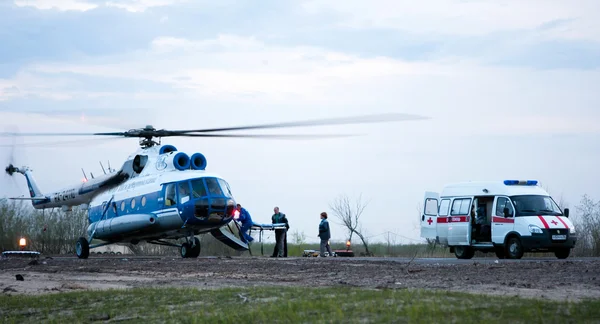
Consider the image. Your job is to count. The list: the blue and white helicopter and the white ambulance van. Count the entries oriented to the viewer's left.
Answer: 0

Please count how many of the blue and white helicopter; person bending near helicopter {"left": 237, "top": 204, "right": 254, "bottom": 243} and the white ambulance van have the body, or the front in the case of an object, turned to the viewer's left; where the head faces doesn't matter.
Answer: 1

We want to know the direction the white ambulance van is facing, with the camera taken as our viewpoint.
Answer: facing the viewer and to the right of the viewer

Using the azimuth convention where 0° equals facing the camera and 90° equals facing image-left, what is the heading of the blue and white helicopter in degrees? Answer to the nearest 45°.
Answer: approximately 315°

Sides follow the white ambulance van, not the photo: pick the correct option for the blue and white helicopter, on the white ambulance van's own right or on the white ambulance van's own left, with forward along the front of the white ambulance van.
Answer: on the white ambulance van's own right

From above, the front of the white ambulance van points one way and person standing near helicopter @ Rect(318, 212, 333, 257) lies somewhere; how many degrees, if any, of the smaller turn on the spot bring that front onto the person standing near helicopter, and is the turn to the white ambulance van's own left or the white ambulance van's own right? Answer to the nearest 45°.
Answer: approximately 180°

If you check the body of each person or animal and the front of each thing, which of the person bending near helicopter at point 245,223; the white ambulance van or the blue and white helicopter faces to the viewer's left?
the person bending near helicopter

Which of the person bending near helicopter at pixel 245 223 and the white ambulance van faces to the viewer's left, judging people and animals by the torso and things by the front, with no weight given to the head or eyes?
the person bending near helicopter

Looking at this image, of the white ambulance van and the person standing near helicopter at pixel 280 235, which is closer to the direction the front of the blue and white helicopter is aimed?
the white ambulance van

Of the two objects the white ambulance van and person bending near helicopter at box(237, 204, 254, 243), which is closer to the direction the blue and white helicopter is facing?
the white ambulance van

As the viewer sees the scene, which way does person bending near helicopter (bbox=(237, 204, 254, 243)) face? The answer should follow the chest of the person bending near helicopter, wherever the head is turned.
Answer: to the viewer's left
